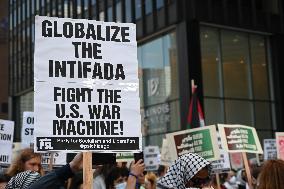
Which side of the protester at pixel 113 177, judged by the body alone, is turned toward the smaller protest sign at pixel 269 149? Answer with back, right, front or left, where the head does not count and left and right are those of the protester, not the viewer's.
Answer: left

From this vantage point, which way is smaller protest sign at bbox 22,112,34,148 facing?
toward the camera

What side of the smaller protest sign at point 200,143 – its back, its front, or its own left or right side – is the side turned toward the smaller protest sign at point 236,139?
left

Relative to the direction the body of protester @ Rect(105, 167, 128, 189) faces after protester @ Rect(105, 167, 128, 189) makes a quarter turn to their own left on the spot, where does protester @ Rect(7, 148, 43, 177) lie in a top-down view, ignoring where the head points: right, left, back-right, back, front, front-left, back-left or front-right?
back

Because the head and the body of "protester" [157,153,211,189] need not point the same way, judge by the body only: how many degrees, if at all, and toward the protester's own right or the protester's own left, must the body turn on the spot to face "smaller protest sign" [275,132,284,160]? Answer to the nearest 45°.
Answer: approximately 90° to the protester's own left

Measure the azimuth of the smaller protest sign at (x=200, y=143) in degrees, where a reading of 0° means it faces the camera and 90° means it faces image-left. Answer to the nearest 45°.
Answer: approximately 0°

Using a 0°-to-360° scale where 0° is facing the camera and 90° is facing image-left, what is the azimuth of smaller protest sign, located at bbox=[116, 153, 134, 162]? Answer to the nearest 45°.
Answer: approximately 0°

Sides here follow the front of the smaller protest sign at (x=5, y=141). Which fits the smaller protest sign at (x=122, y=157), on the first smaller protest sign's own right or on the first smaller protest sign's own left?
on the first smaller protest sign's own left

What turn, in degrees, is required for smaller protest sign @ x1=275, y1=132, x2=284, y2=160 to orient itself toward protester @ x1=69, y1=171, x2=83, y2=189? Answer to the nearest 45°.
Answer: approximately 45° to its right

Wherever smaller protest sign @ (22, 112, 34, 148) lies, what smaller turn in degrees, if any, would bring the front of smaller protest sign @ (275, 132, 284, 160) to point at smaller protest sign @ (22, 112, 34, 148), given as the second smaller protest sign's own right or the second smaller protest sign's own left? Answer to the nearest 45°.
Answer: approximately 90° to the second smaller protest sign's own right

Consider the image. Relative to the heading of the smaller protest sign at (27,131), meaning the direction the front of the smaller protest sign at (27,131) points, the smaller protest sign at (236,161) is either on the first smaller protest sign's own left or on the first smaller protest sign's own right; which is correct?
on the first smaller protest sign's own left

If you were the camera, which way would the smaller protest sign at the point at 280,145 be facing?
facing the viewer

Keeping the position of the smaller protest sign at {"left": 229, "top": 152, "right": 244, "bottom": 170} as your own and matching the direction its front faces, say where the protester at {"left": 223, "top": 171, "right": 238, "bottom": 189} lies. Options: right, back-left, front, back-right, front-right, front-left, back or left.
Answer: front
